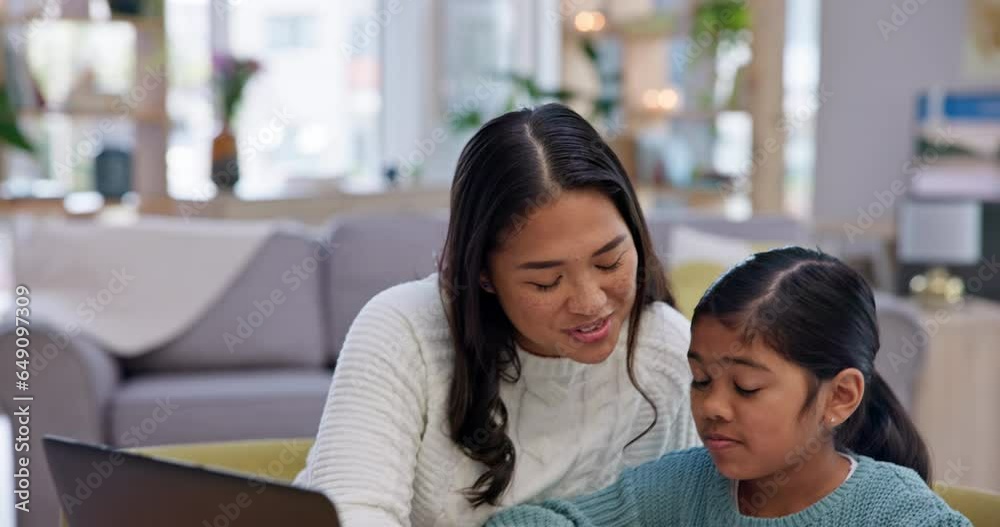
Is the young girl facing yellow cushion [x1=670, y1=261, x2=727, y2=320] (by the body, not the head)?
no

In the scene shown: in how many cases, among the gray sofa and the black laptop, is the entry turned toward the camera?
1

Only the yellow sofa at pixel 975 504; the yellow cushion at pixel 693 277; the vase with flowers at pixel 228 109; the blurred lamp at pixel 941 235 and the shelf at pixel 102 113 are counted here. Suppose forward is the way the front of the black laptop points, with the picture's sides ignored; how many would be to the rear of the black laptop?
0

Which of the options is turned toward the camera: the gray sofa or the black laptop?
the gray sofa

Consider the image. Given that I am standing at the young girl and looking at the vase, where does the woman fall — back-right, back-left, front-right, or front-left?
front-left

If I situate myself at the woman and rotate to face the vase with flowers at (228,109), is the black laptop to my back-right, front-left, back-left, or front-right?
back-left

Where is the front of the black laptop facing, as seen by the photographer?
facing away from the viewer and to the right of the viewer

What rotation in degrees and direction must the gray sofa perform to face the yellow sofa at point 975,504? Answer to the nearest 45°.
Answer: approximately 45° to its left

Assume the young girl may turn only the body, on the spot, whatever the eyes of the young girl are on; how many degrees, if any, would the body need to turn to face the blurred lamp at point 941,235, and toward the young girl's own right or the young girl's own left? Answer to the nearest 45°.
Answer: approximately 135° to the young girl's own right

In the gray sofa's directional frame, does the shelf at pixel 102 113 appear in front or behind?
behind

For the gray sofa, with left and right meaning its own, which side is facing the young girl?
front

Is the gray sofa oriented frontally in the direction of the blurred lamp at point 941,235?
no

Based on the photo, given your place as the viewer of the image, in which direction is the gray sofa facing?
facing the viewer

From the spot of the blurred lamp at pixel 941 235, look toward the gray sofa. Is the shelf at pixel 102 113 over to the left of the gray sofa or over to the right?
right

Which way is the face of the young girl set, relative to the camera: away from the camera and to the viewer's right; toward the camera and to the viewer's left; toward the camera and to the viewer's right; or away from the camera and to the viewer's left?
toward the camera and to the viewer's left

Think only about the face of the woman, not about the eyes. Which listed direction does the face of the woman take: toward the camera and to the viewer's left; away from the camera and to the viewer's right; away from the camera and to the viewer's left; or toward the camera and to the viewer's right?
toward the camera and to the viewer's right
